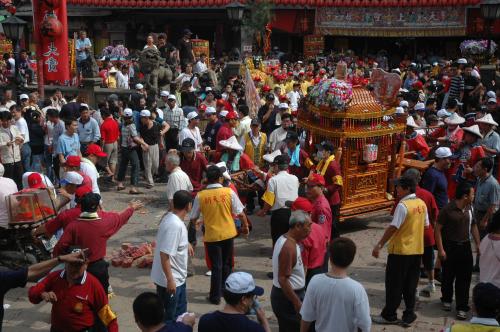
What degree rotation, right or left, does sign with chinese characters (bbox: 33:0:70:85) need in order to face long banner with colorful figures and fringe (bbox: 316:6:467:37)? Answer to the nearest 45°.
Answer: approximately 135° to its left

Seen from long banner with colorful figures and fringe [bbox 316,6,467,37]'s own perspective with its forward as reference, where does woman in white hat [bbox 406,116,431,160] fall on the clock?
The woman in white hat is roughly at 12 o'clock from the long banner with colorful figures and fringe.

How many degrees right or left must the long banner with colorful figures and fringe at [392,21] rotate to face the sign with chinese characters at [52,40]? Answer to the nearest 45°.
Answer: approximately 45° to its right

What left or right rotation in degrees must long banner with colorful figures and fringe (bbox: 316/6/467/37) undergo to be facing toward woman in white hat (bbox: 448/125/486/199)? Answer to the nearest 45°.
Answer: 0° — it already faces them

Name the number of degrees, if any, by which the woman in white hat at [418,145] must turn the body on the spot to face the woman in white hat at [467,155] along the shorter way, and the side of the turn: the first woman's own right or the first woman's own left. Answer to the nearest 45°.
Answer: approximately 135° to the first woman's own left

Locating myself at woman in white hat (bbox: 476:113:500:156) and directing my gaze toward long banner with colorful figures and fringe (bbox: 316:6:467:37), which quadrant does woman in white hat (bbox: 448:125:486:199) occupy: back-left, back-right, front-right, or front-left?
back-left
